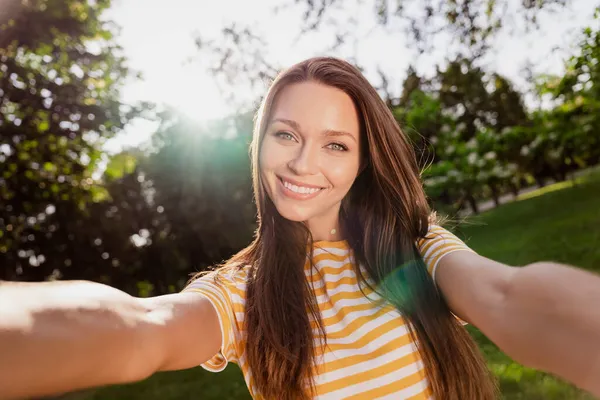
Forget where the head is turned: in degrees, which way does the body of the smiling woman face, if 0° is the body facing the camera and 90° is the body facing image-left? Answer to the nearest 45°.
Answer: approximately 0°

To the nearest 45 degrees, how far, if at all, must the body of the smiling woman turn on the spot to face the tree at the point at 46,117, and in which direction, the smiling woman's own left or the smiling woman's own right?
approximately 135° to the smiling woman's own right
